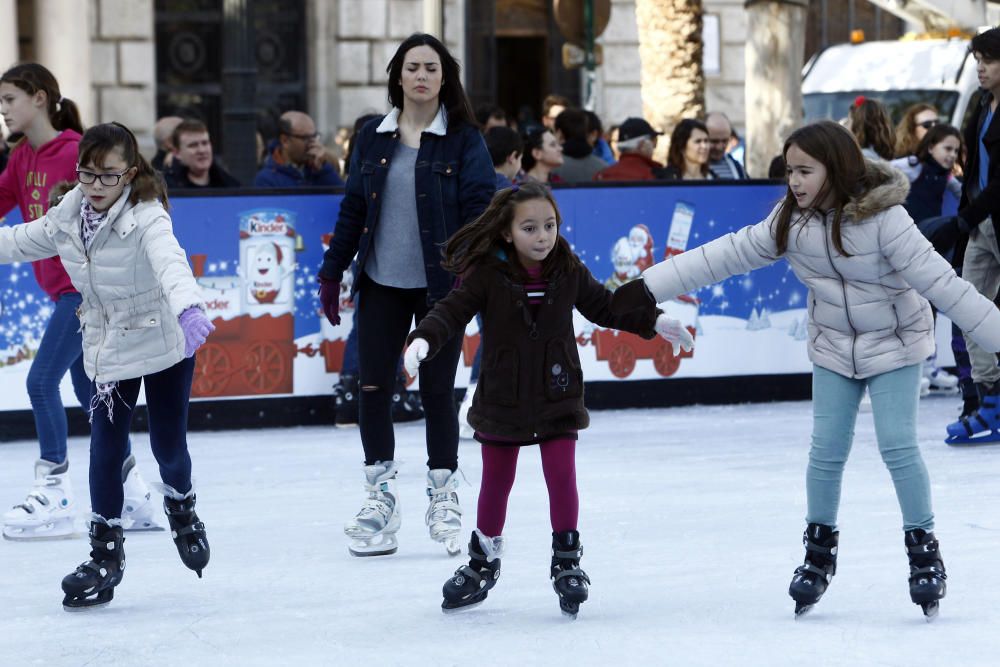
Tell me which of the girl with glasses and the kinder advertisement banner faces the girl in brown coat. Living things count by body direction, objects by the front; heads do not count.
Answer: the kinder advertisement banner

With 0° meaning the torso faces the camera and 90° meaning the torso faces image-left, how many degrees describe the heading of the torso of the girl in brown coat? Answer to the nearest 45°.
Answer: approximately 0°

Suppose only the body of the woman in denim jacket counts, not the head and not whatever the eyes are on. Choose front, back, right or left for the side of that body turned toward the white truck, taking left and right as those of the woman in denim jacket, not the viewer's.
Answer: back

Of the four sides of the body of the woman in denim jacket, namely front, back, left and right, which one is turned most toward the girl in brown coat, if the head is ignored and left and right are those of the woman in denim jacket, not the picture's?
front

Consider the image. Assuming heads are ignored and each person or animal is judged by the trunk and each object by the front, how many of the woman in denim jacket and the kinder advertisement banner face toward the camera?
2

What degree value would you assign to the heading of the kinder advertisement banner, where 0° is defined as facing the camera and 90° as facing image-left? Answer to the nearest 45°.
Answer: approximately 0°

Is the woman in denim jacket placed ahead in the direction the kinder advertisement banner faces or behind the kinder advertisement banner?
ahead

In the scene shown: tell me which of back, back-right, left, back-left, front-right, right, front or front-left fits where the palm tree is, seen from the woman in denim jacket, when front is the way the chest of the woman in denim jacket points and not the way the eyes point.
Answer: back

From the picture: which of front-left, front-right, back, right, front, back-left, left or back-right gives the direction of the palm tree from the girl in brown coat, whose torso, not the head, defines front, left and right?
back

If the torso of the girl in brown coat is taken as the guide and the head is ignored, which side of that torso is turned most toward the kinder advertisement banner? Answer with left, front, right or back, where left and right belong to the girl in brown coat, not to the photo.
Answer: back

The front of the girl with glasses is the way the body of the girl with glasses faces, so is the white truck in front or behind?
behind
